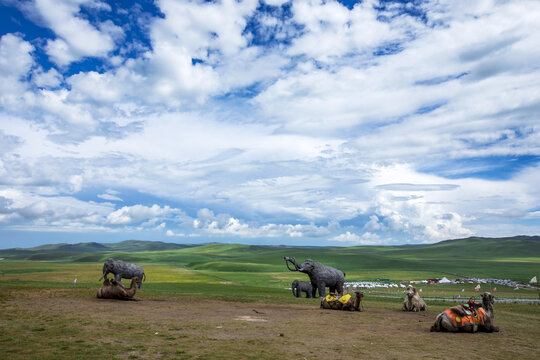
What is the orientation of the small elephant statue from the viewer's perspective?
to the viewer's left

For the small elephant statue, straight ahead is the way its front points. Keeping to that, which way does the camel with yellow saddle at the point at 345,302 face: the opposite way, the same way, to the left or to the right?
the opposite way

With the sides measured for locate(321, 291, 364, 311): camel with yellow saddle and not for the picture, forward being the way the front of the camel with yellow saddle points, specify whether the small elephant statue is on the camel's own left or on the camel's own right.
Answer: on the camel's own left

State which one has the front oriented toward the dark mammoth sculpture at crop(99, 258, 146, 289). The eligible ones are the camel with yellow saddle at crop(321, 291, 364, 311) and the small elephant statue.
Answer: the small elephant statue

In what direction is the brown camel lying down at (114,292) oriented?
to the viewer's right

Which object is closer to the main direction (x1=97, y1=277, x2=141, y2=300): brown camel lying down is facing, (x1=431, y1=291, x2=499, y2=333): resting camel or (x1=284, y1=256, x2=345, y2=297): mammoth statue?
the mammoth statue

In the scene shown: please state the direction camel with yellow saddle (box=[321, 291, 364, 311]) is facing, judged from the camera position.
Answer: facing to the right of the viewer

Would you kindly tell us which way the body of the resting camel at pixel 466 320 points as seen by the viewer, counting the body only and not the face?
to the viewer's right
